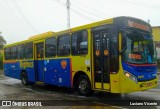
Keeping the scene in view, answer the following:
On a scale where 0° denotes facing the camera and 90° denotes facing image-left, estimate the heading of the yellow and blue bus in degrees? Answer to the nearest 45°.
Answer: approximately 315°
